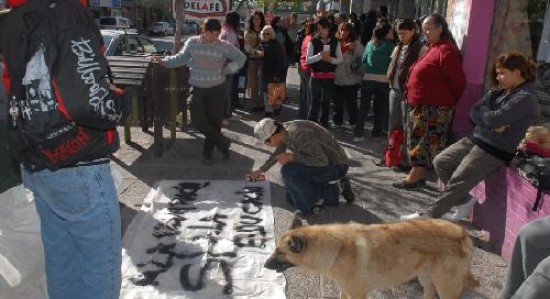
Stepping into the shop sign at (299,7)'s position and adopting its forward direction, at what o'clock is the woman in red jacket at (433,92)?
The woman in red jacket is roughly at 12 o'clock from the shop sign.

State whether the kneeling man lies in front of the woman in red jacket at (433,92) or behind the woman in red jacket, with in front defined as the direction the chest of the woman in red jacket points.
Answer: in front

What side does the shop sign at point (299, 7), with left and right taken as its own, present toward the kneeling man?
front

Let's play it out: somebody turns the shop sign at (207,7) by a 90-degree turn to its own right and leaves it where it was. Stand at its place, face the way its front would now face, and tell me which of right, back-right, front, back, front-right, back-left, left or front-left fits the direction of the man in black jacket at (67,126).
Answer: left

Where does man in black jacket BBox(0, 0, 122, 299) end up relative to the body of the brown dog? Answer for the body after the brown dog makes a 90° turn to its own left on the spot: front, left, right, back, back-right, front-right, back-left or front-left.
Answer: front-right

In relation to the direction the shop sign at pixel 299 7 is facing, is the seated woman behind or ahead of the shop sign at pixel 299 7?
ahead

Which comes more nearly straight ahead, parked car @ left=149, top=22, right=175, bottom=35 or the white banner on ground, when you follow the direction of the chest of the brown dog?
the white banner on ground

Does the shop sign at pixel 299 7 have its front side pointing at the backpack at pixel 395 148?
yes

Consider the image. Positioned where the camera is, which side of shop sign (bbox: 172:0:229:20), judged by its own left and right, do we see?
front

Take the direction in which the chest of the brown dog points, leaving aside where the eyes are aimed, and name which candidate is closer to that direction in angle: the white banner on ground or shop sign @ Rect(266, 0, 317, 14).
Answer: the white banner on ground

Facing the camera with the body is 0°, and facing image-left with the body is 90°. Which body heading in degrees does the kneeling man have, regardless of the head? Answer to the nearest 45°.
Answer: approximately 90°

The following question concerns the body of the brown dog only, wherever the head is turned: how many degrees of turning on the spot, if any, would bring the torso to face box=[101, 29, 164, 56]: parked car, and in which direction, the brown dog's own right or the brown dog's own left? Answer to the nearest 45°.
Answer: approximately 45° to the brown dog's own right

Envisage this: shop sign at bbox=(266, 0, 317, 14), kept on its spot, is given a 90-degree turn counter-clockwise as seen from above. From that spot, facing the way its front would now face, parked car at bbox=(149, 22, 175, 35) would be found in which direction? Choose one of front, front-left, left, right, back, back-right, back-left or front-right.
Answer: back-left

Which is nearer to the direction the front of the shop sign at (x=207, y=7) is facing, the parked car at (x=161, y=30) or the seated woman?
the seated woman
